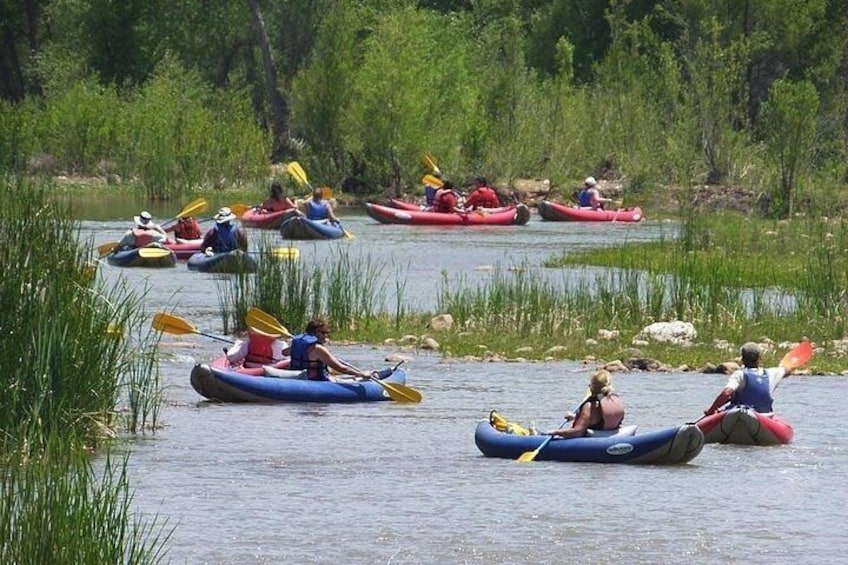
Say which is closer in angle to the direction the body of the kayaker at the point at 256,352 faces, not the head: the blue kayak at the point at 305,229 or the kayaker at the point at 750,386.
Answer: the blue kayak

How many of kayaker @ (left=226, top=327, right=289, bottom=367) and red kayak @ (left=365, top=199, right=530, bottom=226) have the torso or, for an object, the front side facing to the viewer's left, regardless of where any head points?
1

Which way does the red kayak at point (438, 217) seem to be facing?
to the viewer's left

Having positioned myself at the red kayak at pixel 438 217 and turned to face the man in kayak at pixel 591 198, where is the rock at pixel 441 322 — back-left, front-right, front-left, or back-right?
back-right

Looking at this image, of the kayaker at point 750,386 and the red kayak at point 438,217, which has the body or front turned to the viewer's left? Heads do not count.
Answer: the red kayak

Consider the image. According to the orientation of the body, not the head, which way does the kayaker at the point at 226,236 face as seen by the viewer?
away from the camera

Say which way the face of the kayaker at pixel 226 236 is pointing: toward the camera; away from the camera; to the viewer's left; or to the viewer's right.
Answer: away from the camera

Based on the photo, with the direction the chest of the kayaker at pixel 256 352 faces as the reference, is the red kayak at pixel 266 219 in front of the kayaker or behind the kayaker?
in front

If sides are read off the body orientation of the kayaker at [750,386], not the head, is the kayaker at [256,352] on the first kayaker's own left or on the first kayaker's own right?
on the first kayaker's own left

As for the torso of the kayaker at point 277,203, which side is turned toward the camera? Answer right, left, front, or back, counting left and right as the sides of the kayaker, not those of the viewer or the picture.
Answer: back

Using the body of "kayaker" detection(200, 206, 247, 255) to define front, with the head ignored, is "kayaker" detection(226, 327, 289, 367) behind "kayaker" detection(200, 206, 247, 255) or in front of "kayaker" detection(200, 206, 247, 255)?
behind

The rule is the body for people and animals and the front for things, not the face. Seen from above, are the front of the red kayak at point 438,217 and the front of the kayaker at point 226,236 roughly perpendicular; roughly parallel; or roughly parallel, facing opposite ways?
roughly perpendicular
